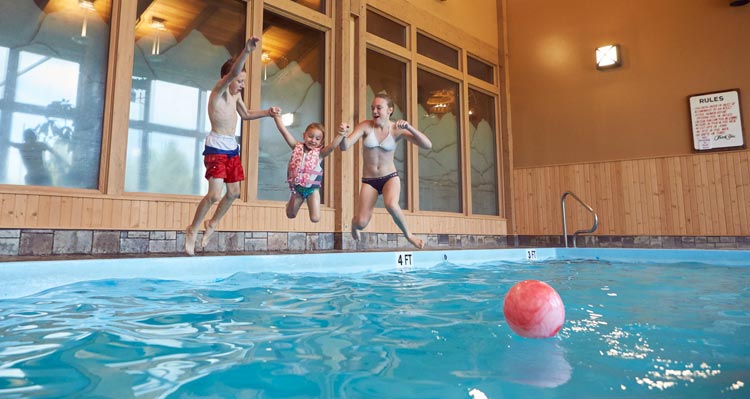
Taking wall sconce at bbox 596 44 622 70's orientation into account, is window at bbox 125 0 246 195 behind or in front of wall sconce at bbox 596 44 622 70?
in front

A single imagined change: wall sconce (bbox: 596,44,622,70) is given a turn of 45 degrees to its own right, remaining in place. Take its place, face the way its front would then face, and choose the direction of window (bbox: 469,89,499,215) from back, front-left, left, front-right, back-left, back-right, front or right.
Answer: front

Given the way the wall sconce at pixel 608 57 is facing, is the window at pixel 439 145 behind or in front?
in front

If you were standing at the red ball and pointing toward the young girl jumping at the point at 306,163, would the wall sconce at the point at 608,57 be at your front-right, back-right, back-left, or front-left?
front-right

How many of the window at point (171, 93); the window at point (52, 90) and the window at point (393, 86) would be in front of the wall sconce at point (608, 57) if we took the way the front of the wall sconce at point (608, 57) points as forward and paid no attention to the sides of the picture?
3

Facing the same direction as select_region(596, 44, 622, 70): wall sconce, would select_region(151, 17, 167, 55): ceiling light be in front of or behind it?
in front

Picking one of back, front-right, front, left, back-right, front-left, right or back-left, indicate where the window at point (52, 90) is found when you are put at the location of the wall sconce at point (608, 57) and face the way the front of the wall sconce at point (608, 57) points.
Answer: front
